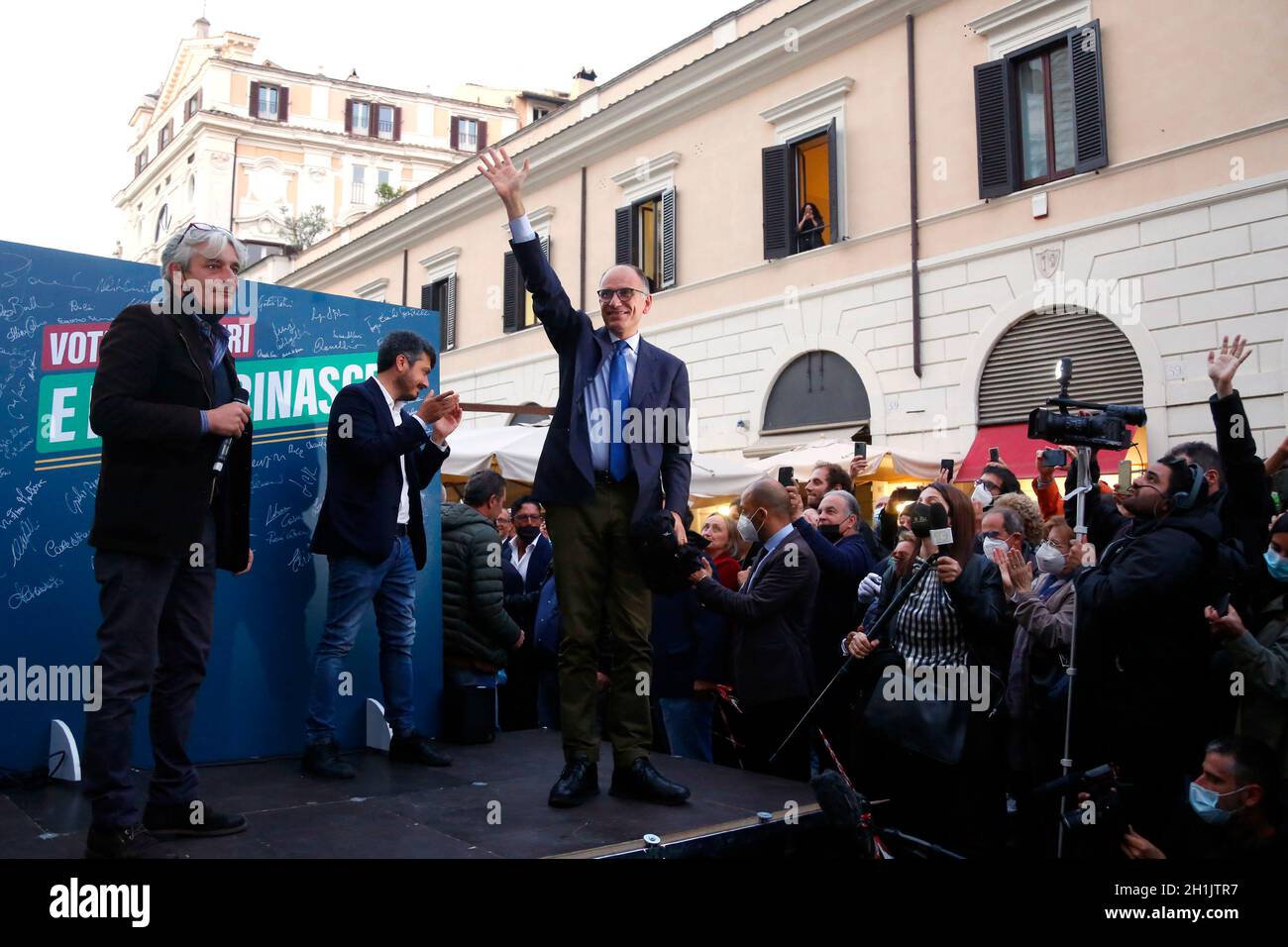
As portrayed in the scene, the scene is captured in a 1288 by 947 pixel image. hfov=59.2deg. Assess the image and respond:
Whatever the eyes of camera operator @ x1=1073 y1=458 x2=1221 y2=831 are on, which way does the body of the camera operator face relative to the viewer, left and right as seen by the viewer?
facing to the left of the viewer

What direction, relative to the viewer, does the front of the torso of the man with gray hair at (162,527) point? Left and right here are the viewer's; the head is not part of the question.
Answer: facing the viewer and to the right of the viewer

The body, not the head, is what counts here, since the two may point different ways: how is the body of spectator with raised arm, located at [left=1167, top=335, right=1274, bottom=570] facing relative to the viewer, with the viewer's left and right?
facing to the left of the viewer

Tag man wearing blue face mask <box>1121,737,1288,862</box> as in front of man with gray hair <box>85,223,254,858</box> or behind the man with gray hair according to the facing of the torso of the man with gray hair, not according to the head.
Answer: in front

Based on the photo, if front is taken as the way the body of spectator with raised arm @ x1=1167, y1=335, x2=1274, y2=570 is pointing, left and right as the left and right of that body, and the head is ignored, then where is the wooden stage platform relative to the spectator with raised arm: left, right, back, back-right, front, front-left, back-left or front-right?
front-left

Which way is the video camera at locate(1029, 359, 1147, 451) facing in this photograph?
to the viewer's left

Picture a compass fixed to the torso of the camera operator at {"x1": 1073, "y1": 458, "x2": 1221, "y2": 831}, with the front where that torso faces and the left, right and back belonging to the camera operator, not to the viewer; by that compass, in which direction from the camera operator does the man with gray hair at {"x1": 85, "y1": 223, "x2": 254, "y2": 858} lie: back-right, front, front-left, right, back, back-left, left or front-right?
front-left

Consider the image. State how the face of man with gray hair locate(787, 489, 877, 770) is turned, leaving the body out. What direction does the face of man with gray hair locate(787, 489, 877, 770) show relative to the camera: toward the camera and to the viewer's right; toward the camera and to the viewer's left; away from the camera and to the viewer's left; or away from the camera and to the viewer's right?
toward the camera and to the viewer's left

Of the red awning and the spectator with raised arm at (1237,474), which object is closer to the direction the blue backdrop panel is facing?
the spectator with raised arm
